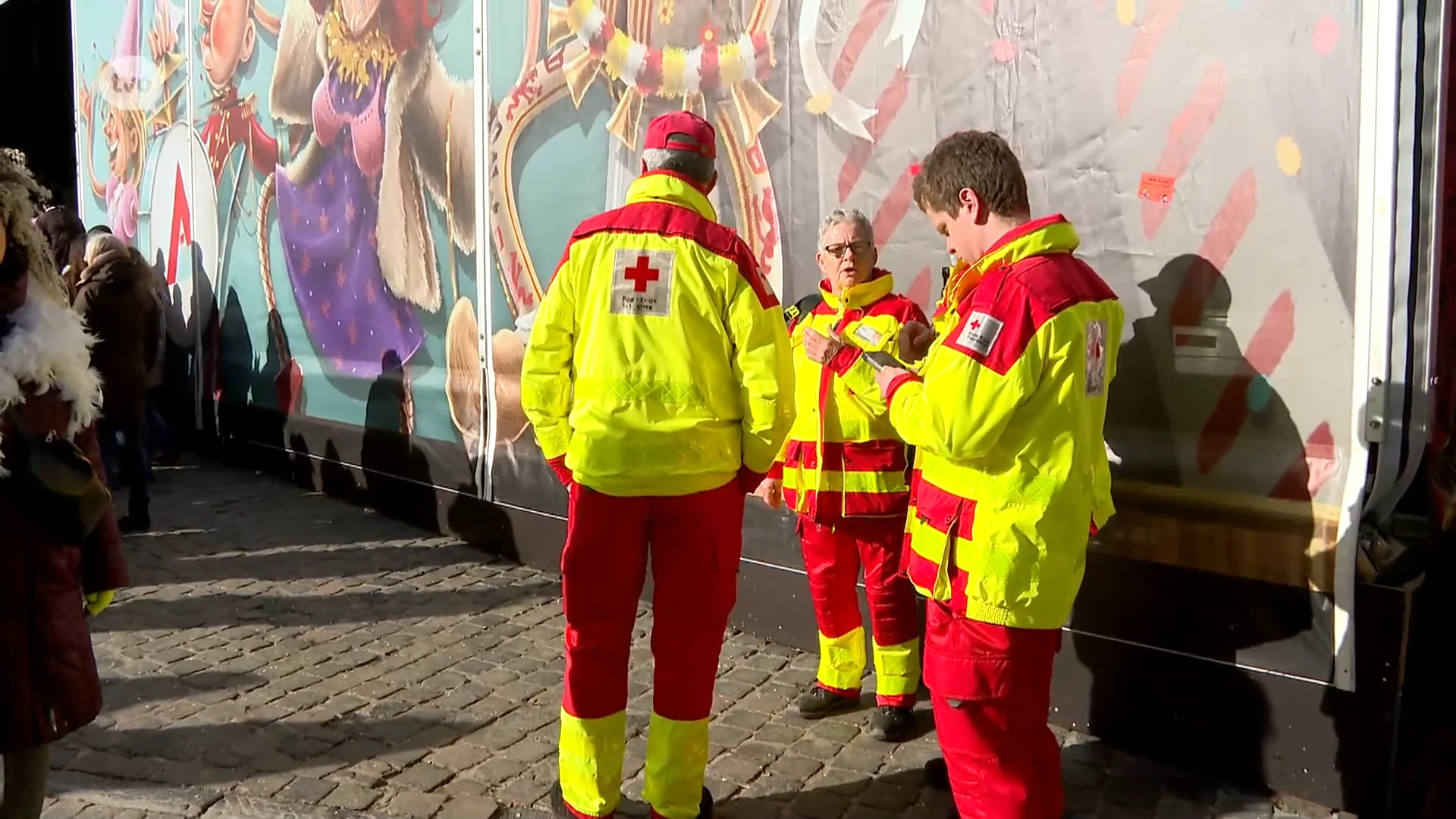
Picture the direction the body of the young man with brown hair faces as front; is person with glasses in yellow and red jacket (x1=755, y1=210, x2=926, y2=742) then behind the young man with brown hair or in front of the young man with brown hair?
in front

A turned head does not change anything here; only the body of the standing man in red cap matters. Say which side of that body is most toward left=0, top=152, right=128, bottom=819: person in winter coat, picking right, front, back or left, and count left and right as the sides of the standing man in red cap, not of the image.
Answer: left

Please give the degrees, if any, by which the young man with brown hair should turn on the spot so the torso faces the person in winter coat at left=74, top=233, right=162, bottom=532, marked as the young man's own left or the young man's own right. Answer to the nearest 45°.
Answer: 0° — they already face them

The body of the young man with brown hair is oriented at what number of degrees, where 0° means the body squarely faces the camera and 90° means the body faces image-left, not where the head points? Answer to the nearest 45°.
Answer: approximately 135°

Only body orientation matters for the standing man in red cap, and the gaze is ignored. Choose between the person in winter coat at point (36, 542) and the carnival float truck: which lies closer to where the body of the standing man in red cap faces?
the carnival float truck

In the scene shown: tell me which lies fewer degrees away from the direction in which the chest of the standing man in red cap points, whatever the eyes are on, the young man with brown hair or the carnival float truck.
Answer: the carnival float truck

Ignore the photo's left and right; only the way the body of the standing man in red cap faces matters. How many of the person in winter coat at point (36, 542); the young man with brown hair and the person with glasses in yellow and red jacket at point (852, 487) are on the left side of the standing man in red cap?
1

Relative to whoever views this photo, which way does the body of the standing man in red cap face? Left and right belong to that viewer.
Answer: facing away from the viewer

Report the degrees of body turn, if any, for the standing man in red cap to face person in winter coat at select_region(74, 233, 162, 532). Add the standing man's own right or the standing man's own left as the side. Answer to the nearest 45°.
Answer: approximately 45° to the standing man's own left

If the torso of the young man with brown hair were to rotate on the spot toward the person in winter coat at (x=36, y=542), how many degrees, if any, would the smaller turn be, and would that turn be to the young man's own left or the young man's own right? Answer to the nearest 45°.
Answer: approximately 45° to the young man's own left
